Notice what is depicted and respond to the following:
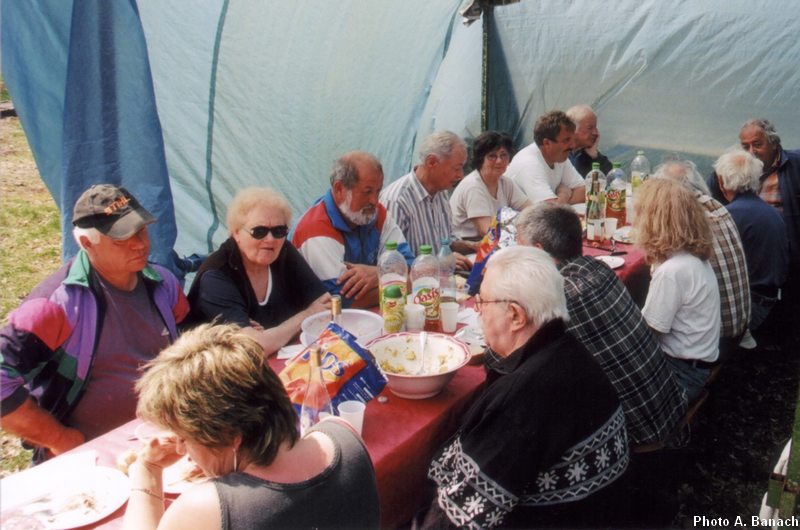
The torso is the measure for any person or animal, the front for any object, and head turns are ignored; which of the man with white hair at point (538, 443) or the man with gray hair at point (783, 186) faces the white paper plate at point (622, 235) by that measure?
the man with gray hair at point (783, 186)

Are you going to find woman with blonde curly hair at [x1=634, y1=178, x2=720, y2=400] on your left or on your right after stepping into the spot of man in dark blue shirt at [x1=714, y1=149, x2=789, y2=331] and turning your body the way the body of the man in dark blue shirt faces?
on your left

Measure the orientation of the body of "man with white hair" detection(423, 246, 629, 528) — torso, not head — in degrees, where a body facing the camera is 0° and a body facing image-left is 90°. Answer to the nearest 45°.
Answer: approximately 90°

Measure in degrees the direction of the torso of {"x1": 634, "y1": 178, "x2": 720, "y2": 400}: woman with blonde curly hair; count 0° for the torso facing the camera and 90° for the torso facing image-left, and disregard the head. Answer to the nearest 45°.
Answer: approximately 135°

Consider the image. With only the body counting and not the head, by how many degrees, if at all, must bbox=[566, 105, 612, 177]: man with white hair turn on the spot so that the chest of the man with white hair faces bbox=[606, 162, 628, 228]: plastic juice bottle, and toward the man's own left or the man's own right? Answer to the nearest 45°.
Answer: approximately 45° to the man's own right

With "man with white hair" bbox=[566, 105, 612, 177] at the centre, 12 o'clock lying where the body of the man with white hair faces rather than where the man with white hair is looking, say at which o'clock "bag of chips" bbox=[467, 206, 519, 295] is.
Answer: The bag of chips is roughly at 2 o'clock from the man with white hair.

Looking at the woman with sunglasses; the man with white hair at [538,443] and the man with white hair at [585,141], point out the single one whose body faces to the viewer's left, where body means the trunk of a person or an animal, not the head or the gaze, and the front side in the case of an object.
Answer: the man with white hair at [538,443]

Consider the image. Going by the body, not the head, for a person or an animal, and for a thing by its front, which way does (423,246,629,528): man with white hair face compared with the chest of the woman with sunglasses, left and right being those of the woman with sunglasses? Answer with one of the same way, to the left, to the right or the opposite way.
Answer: the opposite way

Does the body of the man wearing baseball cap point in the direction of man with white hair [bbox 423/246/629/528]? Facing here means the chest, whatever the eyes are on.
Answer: yes

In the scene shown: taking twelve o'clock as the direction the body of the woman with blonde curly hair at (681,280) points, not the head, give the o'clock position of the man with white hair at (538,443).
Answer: The man with white hair is roughly at 8 o'clock from the woman with blonde curly hair.

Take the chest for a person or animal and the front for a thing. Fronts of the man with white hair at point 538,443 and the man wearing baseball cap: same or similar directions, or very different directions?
very different directions
